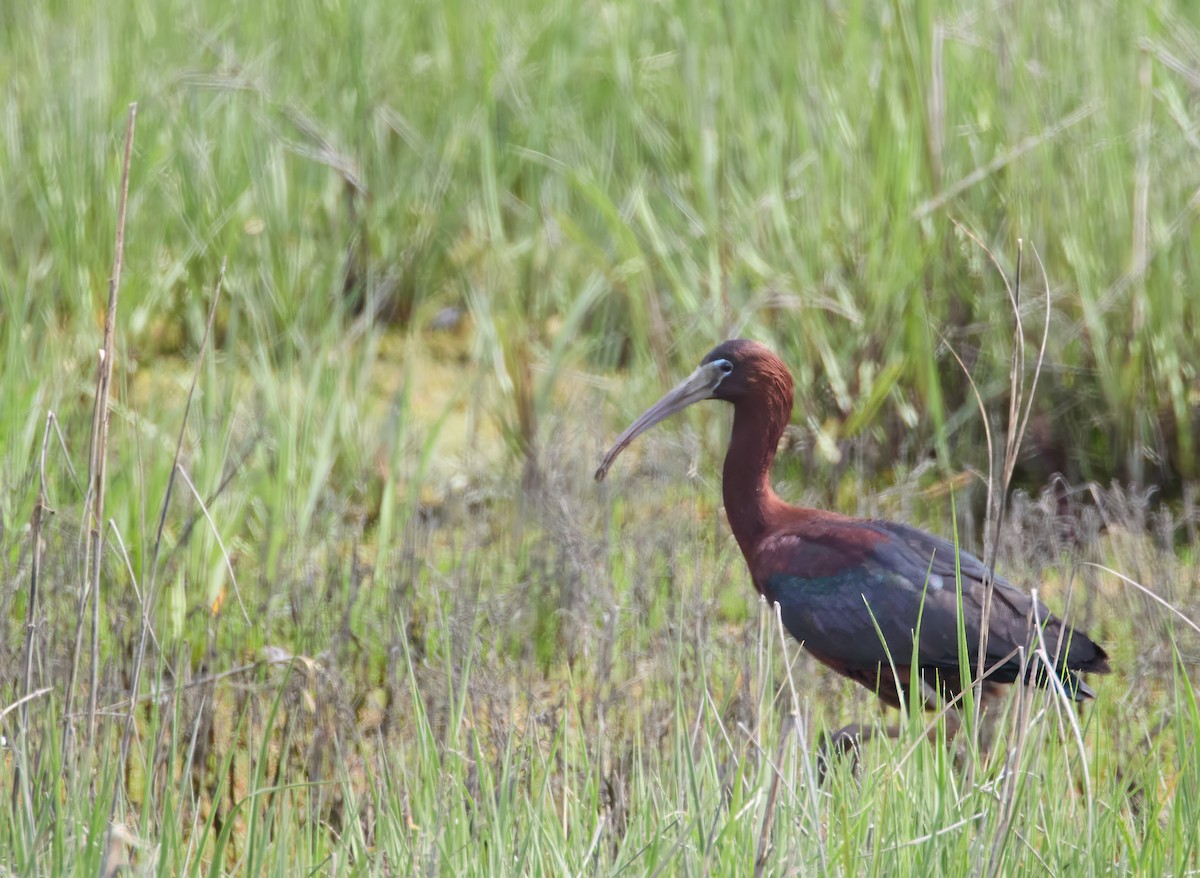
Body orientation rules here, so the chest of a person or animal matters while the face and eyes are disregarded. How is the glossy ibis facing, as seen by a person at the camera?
facing to the left of the viewer
